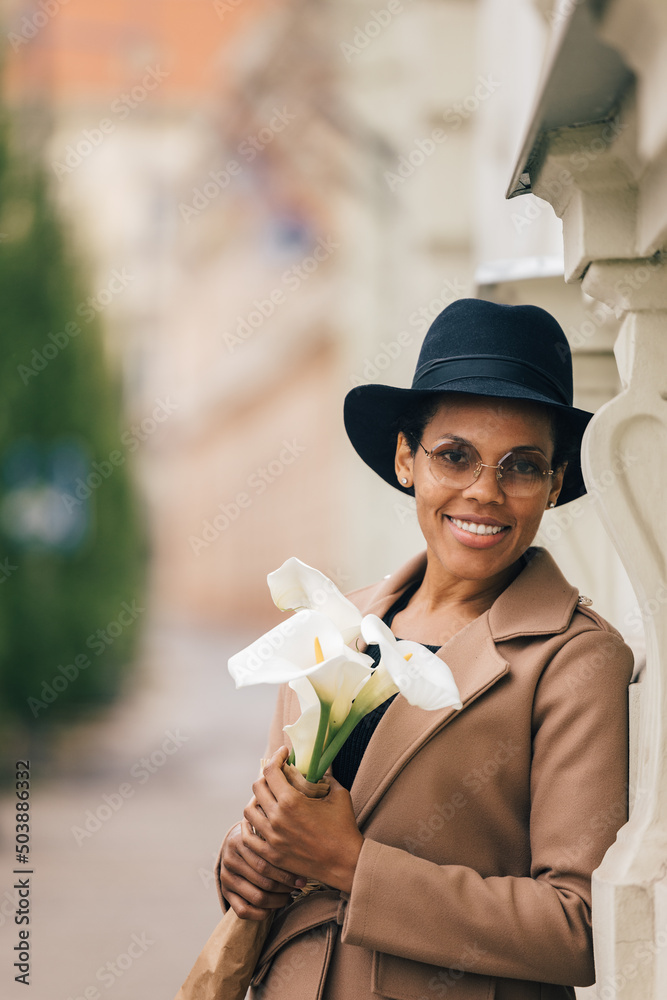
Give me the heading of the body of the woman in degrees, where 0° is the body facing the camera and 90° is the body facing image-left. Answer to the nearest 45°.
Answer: approximately 45°

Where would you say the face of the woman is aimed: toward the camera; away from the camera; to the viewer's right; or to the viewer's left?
toward the camera

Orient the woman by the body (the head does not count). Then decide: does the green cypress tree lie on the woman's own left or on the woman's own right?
on the woman's own right
